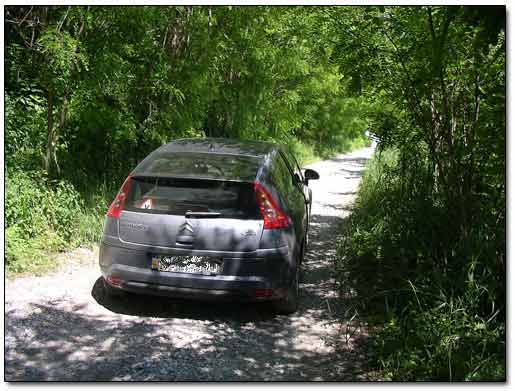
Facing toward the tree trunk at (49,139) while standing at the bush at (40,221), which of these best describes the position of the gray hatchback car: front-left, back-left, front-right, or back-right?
back-right

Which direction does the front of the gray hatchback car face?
away from the camera

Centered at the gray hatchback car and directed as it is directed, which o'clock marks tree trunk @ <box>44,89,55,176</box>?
The tree trunk is roughly at 11 o'clock from the gray hatchback car.

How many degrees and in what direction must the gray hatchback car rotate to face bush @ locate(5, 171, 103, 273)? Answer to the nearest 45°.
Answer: approximately 45° to its left
